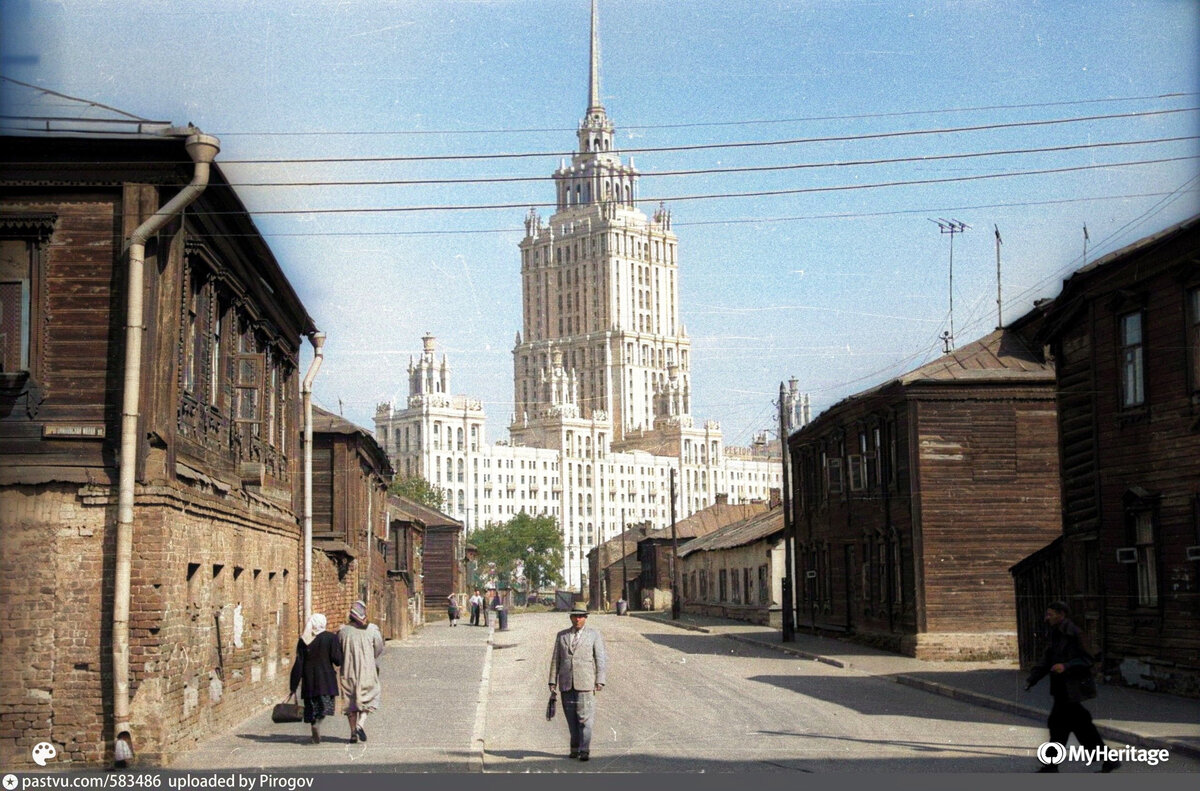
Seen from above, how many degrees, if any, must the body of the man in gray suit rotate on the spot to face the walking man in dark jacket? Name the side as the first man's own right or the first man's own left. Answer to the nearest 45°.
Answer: approximately 45° to the first man's own left

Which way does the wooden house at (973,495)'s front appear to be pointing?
to the viewer's left

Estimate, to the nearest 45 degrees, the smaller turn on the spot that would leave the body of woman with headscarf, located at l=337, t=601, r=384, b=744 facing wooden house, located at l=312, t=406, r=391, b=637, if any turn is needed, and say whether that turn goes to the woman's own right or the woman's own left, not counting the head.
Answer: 0° — they already face it

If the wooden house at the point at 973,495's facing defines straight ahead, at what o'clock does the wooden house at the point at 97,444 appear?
the wooden house at the point at 97,444 is roughly at 10 o'clock from the wooden house at the point at 973,495.

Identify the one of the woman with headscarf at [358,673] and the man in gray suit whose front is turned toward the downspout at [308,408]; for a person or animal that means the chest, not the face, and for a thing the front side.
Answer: the woman with headscarf

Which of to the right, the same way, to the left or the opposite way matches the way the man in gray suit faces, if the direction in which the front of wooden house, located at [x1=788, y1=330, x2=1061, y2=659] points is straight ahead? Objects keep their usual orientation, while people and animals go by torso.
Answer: to the left

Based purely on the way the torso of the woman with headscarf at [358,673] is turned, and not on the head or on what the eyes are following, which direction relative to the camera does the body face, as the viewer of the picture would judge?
away from the camera

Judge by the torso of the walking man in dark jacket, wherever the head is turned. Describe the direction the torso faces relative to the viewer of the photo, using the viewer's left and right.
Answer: facing to the left of the viewer

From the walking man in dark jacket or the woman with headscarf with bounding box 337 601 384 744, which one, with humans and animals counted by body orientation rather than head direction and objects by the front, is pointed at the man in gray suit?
the walking man in dark jacket

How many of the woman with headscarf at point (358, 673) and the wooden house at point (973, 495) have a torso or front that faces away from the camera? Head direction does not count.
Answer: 1

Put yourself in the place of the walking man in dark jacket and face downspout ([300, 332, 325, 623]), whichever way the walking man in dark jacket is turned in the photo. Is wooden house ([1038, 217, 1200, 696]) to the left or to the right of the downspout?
right

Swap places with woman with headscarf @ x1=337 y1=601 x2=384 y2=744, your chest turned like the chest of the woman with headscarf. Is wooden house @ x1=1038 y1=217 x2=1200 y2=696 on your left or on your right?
on your right
